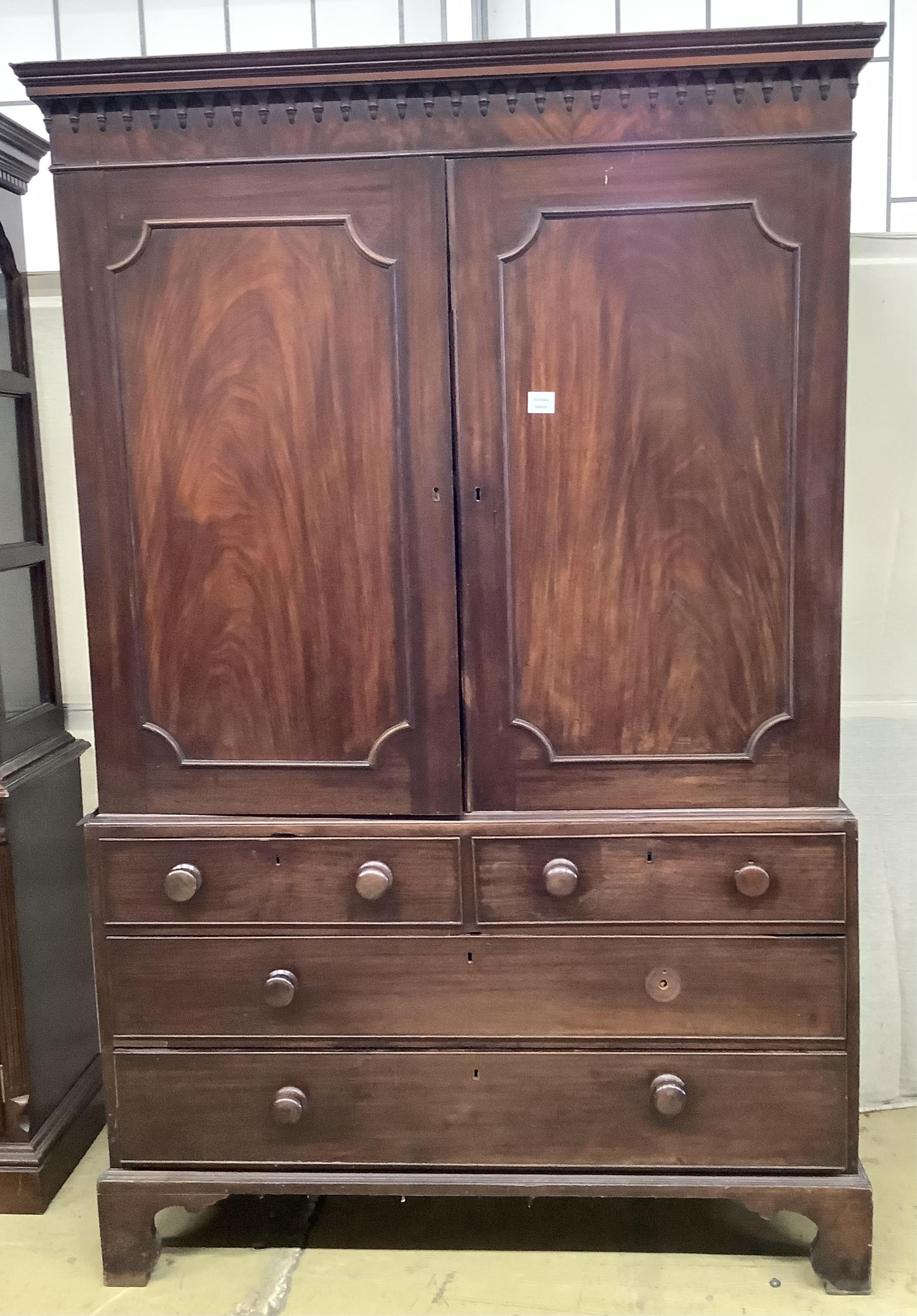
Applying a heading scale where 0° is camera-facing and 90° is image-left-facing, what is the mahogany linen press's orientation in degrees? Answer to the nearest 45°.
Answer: approximately 0°

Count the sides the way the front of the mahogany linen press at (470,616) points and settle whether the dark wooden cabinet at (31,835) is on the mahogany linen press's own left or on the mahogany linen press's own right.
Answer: on the mahogany linen press's own right
